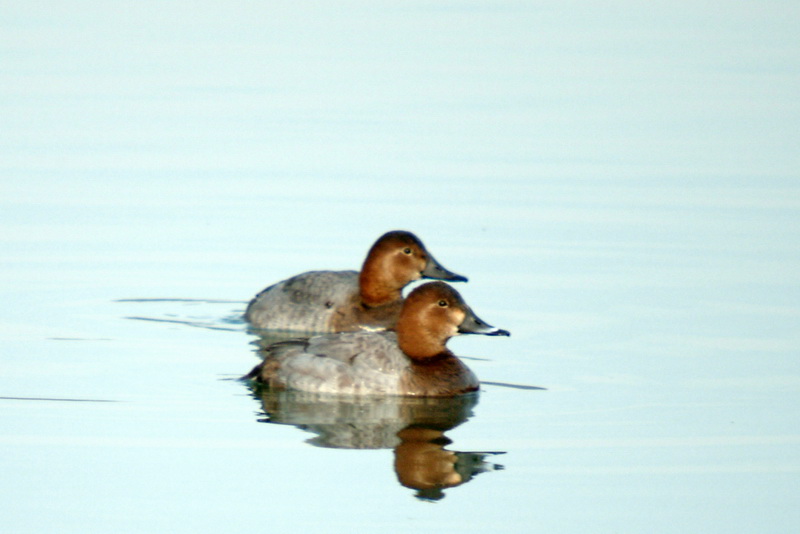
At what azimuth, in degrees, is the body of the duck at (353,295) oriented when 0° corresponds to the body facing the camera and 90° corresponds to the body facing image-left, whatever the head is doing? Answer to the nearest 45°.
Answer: approximately 270°

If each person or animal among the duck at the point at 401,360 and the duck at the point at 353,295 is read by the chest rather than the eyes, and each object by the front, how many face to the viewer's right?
2

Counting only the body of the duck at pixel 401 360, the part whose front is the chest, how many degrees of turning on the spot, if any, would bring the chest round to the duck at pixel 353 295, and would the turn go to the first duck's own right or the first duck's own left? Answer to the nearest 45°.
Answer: approximately 90° to the first duck's own left

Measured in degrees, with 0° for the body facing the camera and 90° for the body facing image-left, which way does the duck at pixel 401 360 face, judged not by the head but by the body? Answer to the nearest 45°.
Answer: approximately 270°

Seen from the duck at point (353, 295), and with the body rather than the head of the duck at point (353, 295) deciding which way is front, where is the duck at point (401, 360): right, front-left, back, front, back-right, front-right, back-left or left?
right
